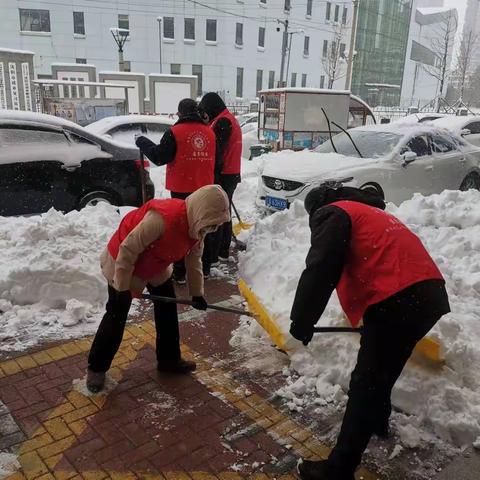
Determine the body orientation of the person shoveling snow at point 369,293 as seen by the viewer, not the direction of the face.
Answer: to the viewer's left

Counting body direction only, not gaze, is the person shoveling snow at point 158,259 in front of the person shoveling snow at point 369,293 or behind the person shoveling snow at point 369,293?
in front

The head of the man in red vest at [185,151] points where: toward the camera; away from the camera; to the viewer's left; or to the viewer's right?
away from the camera

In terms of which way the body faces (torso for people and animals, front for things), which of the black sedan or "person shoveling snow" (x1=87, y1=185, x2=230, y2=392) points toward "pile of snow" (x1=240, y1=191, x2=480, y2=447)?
the person shoveling snow

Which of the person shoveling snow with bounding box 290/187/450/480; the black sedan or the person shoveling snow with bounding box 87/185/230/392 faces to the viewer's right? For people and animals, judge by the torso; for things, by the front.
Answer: the person shoveling snow with bounding box 87/185/230/392

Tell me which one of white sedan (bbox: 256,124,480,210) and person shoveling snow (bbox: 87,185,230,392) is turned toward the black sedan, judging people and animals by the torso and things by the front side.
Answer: the white sedan

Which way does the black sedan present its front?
to the viewer's left

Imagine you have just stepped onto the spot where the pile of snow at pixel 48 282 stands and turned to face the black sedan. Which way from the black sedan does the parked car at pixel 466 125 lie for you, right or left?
right

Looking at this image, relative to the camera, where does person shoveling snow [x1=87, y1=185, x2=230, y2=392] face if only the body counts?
to the viewer's right

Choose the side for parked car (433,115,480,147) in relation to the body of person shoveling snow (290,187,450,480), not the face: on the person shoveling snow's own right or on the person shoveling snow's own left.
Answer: on the person shoveling snow's own right

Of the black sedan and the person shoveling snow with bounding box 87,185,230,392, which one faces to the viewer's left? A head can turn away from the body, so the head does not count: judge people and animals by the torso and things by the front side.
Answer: the black sedan

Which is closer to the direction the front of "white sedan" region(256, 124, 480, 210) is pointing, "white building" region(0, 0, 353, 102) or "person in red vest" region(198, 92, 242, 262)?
the person in red vest
